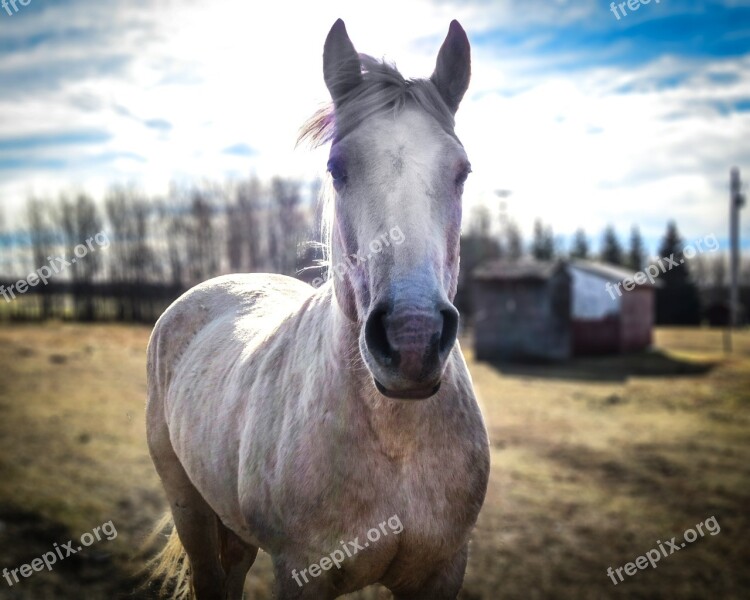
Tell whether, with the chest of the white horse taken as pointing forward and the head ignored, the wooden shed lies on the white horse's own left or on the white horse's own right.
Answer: on the white horse's own left

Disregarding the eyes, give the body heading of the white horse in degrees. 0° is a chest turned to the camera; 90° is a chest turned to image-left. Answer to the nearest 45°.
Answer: approximately 315°

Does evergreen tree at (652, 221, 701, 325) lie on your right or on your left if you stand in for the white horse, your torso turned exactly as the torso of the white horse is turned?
on your left
